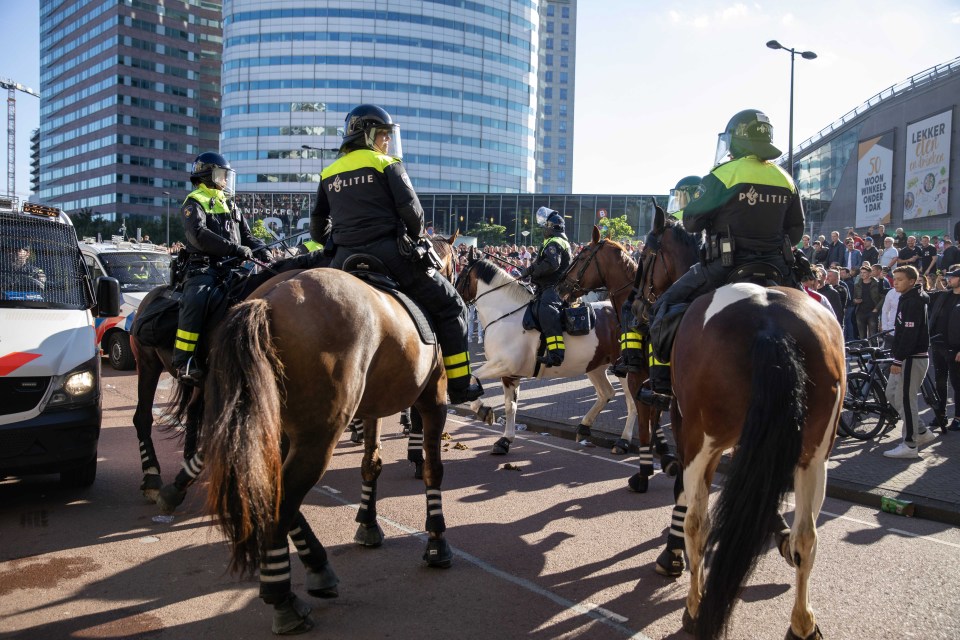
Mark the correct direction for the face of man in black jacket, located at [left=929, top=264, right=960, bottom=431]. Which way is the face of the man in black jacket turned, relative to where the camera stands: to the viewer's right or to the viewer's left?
to the viewer's left

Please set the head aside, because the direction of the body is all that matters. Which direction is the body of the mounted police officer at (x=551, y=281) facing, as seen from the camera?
to the viewer's left

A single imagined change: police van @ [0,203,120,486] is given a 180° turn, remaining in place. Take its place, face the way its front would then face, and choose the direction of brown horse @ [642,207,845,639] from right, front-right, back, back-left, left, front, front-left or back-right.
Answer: back-right

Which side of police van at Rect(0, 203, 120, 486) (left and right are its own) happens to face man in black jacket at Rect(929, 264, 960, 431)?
left

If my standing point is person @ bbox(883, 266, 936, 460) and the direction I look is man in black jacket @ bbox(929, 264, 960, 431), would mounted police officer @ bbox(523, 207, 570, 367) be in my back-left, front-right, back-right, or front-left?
back-left

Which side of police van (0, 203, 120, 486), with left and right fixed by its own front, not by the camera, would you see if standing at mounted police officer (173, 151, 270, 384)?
left

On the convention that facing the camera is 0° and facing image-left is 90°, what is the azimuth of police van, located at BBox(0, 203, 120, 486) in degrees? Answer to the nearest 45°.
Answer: approximately 0°

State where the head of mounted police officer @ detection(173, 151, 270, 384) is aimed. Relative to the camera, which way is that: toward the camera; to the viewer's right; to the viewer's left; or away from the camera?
to the viewer's right

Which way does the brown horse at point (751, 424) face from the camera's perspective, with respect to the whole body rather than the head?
away from the camera

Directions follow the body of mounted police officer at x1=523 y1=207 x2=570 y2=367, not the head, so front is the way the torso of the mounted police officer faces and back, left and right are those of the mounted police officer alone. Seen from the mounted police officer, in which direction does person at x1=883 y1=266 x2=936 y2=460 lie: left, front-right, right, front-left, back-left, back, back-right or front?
back
